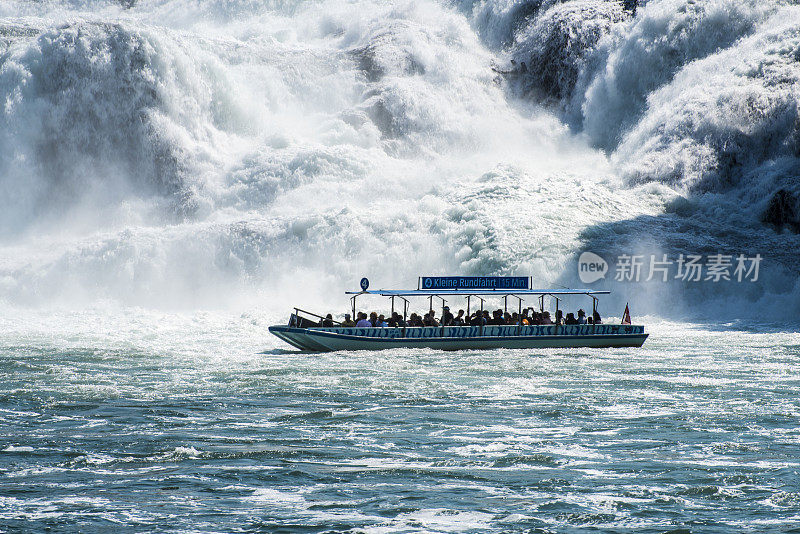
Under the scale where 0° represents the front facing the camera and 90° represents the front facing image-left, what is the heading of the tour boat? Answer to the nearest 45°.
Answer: approximately 90°
